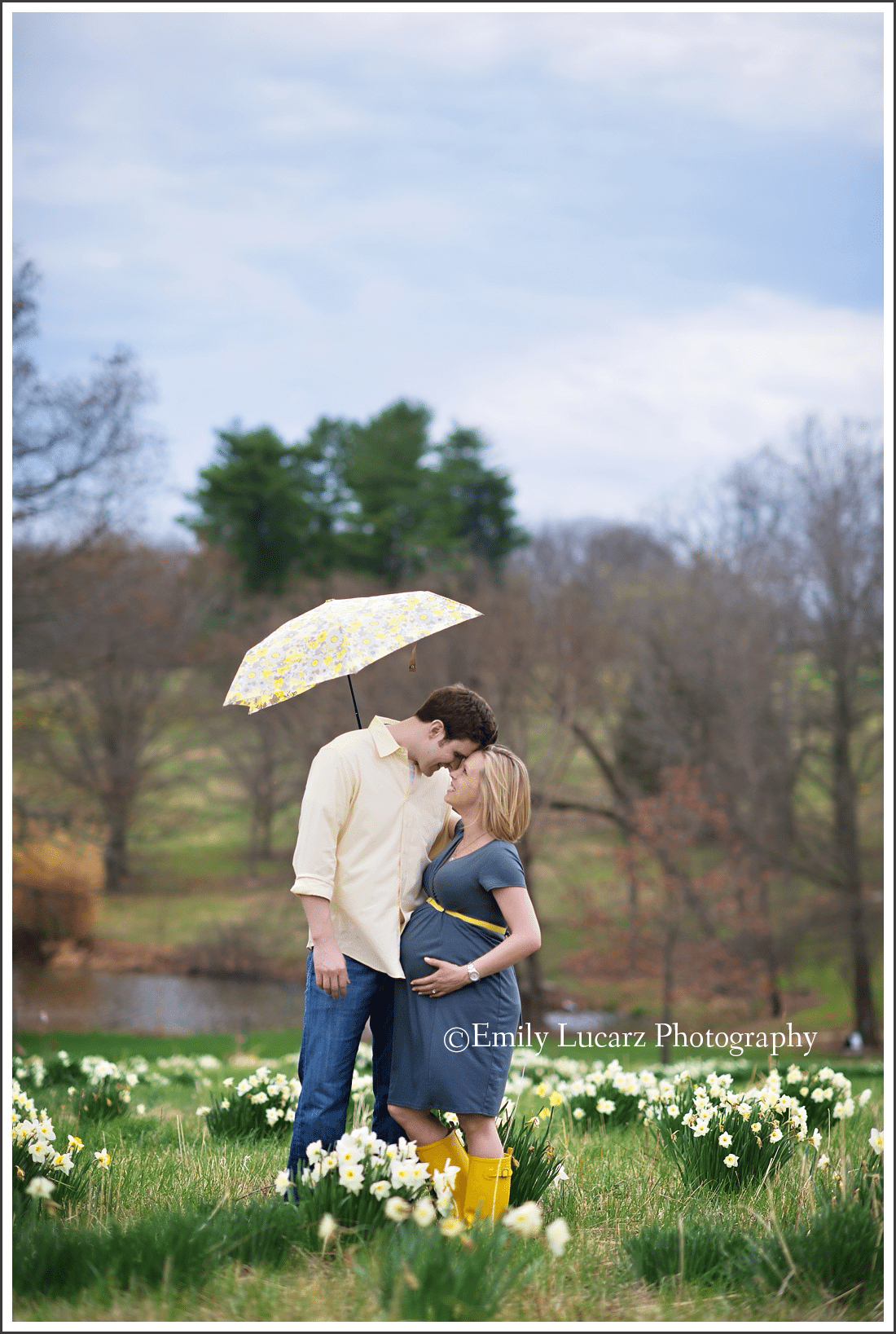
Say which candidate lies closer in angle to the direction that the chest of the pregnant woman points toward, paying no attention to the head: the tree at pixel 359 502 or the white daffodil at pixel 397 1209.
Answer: the white daffodil

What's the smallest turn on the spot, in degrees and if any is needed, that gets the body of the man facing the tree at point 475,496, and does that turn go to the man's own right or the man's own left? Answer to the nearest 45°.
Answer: approximately 135° to the man's own left

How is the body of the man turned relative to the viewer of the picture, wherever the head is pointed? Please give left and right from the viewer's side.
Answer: facing the viewer and to the right of the viewer

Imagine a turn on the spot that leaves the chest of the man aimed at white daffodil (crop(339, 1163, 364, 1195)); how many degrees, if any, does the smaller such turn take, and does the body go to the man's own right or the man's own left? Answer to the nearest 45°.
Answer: approximately 45° to the man's own right

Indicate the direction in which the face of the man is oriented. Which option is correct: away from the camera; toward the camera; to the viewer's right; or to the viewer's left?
to the viewer's right

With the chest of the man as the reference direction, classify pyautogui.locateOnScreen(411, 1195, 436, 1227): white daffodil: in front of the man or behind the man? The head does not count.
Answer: in front

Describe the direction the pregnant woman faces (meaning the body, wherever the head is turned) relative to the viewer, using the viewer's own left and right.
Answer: facing the viewer and to the left of the viewer
